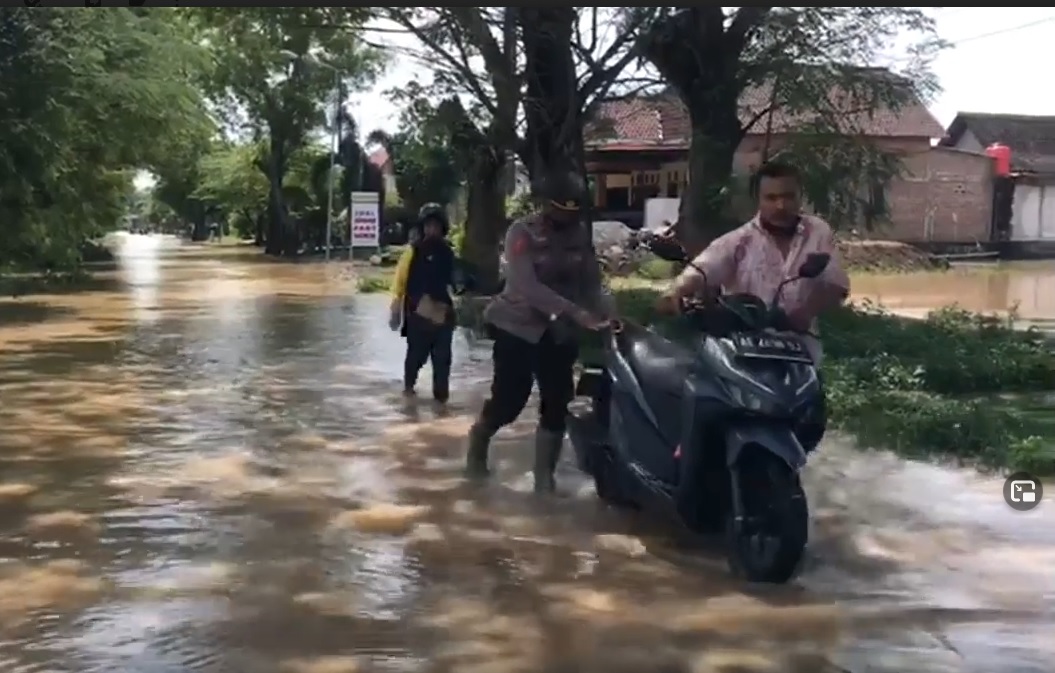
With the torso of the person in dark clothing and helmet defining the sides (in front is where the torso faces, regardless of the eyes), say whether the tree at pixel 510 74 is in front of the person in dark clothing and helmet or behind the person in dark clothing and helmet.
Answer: behind

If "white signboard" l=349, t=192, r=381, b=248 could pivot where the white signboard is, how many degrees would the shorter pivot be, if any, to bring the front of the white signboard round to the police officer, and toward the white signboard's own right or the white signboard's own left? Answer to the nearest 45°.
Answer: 0° — it already faces them

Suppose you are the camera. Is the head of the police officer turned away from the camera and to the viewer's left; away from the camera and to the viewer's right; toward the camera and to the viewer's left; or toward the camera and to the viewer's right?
toward the camera and to the viewer's right

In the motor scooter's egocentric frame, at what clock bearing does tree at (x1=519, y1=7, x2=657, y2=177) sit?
The tree is roughly at 7 o'clock from the motor scooter.

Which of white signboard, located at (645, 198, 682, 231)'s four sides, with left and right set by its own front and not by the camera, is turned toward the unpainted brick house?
left

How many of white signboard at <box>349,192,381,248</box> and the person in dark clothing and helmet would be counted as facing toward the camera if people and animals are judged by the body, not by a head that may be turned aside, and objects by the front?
2

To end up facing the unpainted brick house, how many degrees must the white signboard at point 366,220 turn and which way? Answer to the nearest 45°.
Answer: approximately 45° to its left

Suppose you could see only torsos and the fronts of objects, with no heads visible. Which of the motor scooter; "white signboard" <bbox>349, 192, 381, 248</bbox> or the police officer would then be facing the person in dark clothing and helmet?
the white signboard

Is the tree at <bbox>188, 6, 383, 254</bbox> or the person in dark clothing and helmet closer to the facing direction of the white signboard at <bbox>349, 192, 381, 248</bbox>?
the person in dark clothing and helmet

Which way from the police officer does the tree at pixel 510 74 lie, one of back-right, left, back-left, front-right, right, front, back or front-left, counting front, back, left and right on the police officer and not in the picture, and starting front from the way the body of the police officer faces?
back-left
